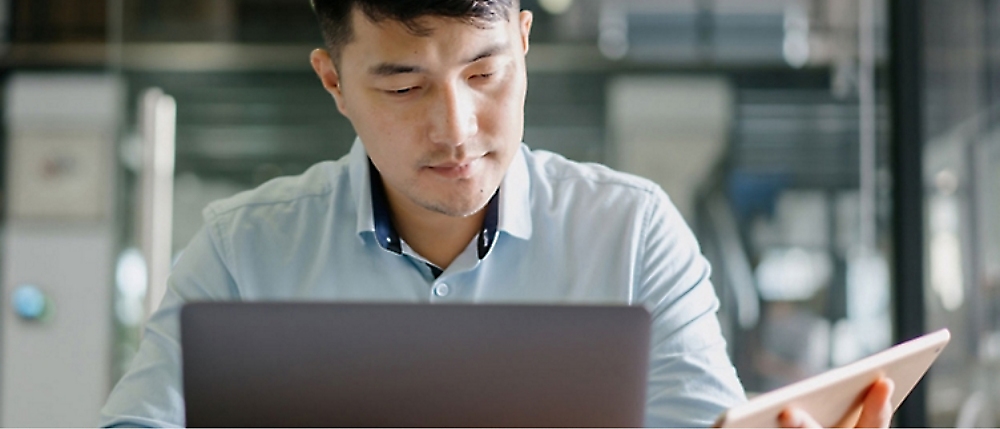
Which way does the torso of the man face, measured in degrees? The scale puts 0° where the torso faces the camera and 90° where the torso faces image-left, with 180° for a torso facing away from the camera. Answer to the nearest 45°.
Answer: approximately 0°

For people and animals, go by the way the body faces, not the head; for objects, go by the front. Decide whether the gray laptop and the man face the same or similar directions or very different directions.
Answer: very different directions

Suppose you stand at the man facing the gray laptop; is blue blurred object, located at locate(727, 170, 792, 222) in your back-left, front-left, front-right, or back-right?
back-left

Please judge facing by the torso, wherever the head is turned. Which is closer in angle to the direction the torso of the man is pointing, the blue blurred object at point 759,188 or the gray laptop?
the gray laptop

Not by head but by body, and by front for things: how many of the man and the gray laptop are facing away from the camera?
1

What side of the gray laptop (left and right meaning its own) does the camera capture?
back

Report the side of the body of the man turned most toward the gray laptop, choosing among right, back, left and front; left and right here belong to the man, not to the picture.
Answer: front

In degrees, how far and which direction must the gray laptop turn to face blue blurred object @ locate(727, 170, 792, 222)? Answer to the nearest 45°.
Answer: approximately 45° to its right

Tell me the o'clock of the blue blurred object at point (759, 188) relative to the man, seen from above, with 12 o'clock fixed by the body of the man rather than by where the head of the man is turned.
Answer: The blue blurred object is roughly at 7 o'clock from the man.

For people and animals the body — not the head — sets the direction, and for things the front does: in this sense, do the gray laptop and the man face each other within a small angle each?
yes

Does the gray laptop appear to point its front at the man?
yes
